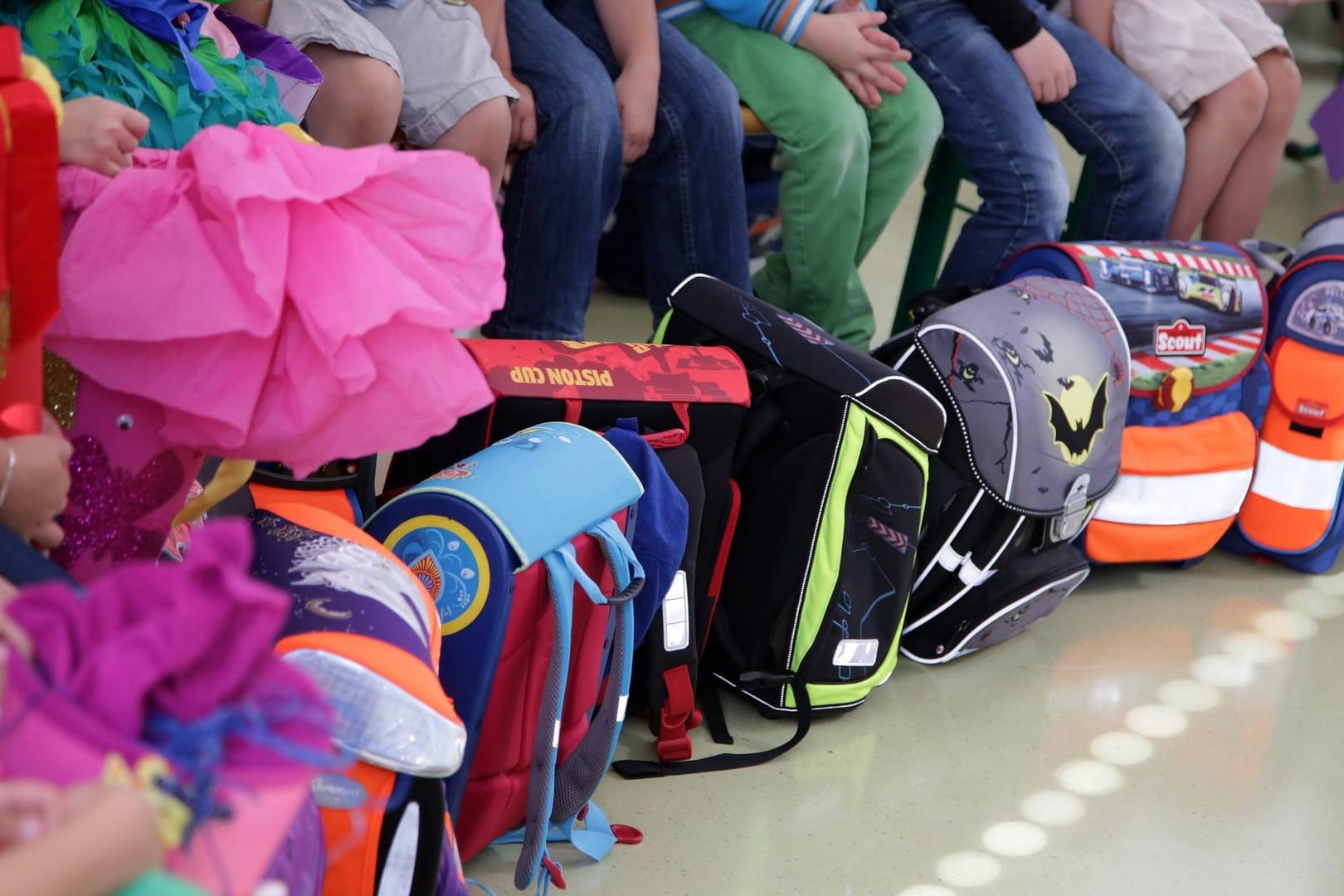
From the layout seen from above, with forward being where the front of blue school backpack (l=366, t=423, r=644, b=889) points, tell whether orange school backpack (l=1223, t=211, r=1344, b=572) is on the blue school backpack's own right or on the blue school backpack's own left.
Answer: on the blue school backpack's own right

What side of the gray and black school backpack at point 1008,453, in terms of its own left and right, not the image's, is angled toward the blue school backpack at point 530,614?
right

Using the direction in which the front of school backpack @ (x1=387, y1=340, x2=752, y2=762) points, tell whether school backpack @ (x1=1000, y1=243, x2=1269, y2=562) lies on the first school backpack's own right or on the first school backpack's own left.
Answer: on the first school backpack's own right

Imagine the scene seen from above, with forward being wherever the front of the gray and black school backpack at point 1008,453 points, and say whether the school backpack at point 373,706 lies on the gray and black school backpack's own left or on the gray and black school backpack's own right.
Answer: on the gray and black school backpack's own right

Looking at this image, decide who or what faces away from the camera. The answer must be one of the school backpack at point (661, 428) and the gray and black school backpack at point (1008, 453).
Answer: the school backpack

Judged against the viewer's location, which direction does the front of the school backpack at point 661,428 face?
facing away from the viewer

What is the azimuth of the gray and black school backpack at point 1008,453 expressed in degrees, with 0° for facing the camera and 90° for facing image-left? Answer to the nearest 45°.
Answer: approximately 315°

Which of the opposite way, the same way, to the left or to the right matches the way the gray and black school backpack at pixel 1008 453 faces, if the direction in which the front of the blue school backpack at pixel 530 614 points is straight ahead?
the opposite way

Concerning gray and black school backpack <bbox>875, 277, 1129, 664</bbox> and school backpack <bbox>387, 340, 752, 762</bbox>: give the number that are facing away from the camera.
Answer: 1
